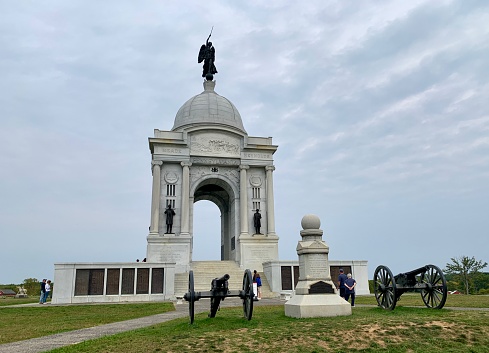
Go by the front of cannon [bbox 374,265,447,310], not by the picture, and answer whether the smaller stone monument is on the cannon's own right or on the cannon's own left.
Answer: on the cannon's own right

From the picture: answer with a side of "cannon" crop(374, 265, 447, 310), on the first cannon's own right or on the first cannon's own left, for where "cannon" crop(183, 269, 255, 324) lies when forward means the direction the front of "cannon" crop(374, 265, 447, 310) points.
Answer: on the first cannon's own right
